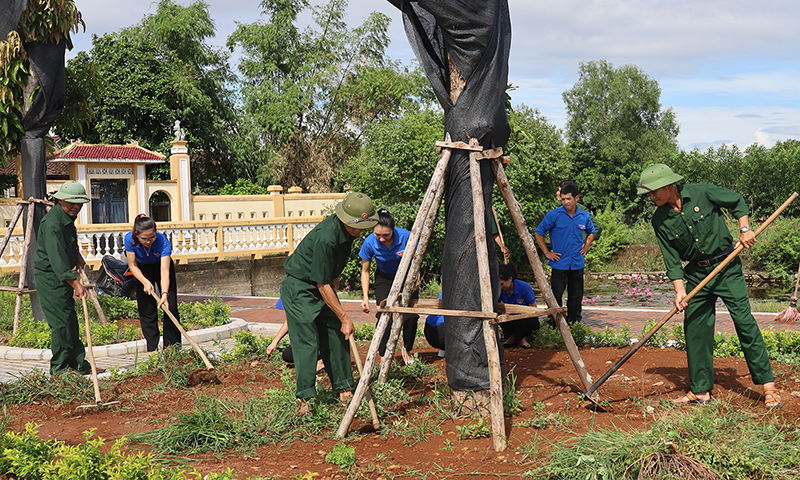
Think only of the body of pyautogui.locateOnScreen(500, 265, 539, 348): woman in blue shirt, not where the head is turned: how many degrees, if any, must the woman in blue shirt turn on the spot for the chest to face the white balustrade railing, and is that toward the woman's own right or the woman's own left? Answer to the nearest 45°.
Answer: approximately 90° to the woman's own right

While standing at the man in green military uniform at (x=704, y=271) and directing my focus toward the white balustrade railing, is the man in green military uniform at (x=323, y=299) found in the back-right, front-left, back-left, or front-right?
front-left

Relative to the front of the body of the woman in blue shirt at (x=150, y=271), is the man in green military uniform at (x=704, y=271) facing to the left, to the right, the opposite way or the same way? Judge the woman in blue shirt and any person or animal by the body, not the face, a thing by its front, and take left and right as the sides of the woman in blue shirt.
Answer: to the right

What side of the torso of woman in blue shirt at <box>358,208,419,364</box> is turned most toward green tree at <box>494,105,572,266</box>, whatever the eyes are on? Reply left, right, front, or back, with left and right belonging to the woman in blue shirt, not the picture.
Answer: back

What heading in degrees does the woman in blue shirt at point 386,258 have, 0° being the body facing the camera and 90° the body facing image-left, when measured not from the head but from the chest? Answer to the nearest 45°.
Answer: approximately 0°

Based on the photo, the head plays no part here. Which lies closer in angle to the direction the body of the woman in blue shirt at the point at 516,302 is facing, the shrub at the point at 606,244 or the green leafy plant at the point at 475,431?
the green leafy plant

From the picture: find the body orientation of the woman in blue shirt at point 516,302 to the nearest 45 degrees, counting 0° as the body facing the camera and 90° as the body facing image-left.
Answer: approximately 45°

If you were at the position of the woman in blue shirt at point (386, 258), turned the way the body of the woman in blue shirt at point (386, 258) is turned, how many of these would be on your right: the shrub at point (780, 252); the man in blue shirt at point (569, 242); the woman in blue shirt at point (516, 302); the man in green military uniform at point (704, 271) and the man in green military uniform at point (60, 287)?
1

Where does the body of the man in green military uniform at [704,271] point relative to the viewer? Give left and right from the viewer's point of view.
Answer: facing the viewer and to the left of the viewer

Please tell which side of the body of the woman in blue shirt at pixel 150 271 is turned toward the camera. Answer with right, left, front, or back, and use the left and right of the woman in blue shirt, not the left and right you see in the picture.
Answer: front

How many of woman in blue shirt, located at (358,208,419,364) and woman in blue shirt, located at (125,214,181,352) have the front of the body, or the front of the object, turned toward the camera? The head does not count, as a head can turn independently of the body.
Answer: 2

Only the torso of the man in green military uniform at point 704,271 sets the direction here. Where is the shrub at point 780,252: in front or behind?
behind

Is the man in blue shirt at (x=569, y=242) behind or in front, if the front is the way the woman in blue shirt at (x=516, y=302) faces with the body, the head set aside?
behind
